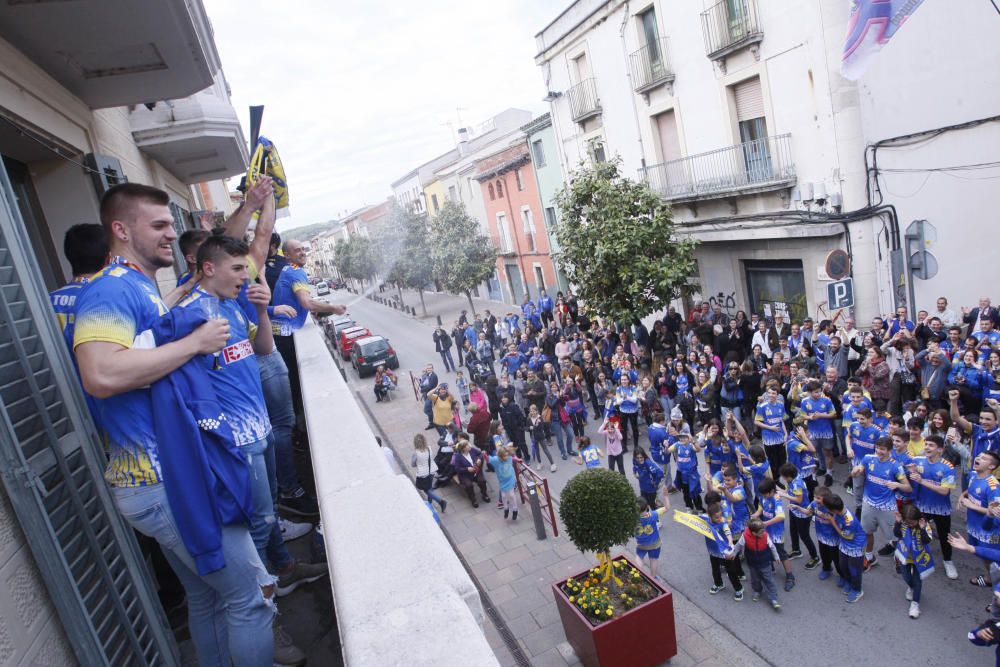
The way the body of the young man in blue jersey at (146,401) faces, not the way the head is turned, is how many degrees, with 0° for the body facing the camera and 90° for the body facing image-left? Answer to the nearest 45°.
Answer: approximately 270°

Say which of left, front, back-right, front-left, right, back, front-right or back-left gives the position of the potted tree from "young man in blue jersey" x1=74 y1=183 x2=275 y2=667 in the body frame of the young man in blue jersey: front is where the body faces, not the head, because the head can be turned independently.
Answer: front-left

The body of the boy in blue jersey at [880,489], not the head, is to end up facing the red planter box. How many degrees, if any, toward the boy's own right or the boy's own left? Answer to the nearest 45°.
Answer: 0° — they already face it

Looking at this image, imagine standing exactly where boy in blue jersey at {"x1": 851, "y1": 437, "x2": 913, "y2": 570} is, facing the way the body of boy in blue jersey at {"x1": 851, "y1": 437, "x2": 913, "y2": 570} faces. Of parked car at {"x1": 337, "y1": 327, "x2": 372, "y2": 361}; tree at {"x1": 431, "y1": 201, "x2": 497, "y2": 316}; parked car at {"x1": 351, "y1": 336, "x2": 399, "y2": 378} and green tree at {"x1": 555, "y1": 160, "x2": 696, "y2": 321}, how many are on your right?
4

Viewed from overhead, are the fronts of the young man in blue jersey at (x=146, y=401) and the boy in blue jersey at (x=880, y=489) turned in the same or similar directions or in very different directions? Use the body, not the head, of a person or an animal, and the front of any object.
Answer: very different directions

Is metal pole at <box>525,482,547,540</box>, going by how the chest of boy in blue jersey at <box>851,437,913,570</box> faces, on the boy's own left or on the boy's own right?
on the boy's own right

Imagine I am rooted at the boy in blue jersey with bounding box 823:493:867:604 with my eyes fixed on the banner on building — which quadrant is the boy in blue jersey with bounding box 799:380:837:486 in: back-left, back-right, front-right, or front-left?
front-left

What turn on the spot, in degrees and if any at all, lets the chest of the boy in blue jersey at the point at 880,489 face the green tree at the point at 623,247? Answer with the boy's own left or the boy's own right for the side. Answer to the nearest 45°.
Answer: approximately 90° to the boy's own right

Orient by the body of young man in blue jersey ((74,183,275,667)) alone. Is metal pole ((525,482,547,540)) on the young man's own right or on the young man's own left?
on the young man's own left

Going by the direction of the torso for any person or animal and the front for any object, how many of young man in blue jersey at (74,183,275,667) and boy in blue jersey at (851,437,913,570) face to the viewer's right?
1

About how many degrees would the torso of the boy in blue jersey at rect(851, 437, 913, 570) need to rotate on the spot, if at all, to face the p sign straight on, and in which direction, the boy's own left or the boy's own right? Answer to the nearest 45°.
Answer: approximately 135° to the boy's own right

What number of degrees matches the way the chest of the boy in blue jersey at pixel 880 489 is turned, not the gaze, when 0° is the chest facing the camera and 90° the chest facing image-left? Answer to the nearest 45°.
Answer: approximately 45°
